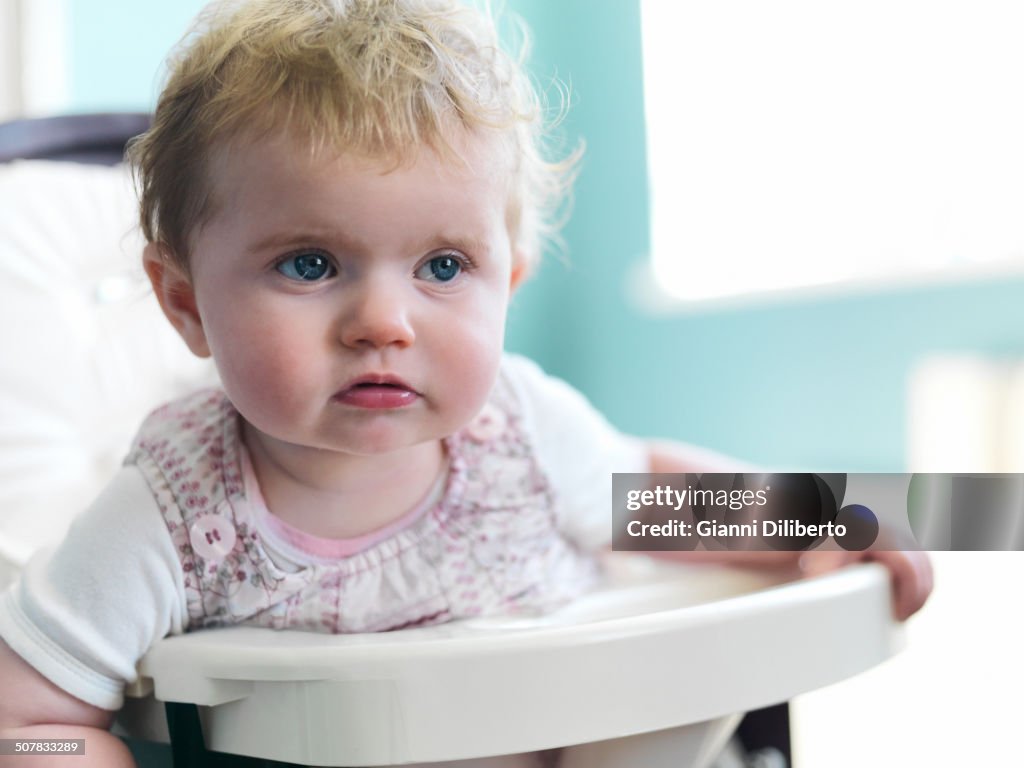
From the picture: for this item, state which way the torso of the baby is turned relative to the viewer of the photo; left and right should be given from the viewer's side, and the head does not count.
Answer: facing the viewer and to the right of the viewer
